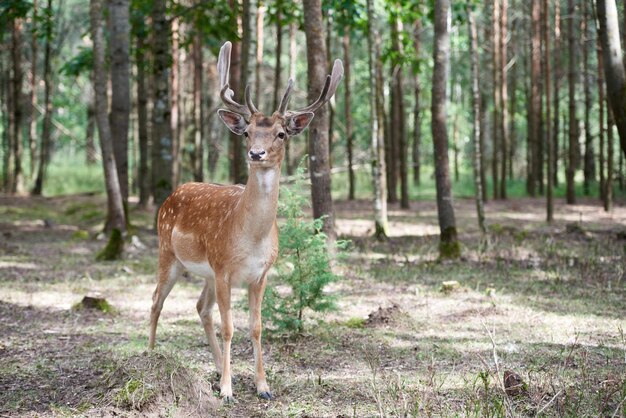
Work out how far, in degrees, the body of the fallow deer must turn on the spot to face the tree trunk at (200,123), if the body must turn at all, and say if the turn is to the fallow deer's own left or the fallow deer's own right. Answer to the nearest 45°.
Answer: approximately 135° to the fallow deer's own left

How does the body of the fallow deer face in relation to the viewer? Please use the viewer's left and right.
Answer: facing the viewer and to the right of the viewer

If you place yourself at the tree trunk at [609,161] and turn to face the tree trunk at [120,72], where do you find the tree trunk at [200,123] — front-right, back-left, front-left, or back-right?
front-right

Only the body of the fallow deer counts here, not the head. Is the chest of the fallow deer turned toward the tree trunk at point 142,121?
no

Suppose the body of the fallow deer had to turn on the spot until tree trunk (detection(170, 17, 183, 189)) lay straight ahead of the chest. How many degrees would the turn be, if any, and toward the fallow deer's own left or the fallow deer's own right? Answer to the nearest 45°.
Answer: approximately 135° to the fallow deer's own left

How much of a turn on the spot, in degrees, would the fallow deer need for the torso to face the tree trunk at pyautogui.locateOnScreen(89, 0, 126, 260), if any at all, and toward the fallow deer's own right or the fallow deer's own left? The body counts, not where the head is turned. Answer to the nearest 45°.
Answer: approximately 135° to the fallow deer's own left

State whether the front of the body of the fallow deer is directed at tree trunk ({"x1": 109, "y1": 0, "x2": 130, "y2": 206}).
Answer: no

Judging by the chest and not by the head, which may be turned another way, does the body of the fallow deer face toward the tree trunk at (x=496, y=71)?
no

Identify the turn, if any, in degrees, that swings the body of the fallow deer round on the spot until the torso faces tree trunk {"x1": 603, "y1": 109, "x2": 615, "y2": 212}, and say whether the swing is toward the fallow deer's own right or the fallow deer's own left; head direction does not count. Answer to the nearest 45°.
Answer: approximately 90° to the fallow deer's own left

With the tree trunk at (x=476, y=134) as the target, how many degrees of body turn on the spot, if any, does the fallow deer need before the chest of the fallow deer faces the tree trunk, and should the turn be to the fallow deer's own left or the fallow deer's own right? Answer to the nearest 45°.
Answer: approximately 90° to the fallow deer's own left

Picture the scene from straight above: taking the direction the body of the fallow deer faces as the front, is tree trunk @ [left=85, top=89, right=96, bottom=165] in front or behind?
behind

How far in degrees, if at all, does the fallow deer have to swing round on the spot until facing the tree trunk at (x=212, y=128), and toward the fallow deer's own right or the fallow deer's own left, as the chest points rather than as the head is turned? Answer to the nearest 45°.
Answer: approximately 135° to the fallow deer's own left
